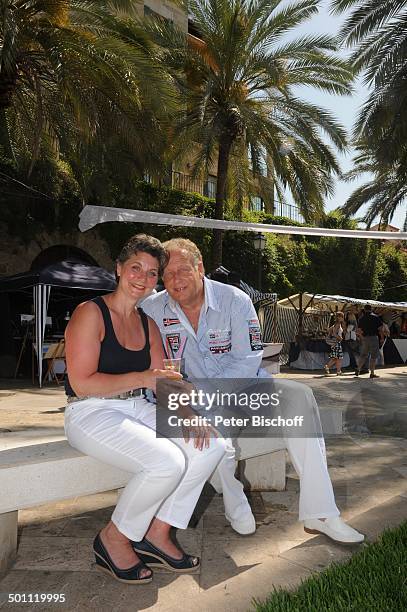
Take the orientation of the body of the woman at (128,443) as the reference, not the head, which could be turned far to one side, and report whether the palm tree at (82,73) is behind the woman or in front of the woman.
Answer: behind

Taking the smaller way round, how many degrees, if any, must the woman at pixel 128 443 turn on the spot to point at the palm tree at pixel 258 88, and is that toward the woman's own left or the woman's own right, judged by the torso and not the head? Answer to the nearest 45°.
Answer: approximately 135° to the woman's own left

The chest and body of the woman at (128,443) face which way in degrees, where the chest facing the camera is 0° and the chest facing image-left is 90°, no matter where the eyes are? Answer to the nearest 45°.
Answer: approximately 315°

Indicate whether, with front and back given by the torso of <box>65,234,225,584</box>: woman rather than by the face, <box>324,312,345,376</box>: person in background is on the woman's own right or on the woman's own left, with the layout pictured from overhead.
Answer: on the woman's own left

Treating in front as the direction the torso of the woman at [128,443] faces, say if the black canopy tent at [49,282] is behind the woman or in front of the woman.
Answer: behind

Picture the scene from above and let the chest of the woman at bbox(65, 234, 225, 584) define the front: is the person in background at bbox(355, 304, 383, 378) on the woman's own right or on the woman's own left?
on the woman's own left
